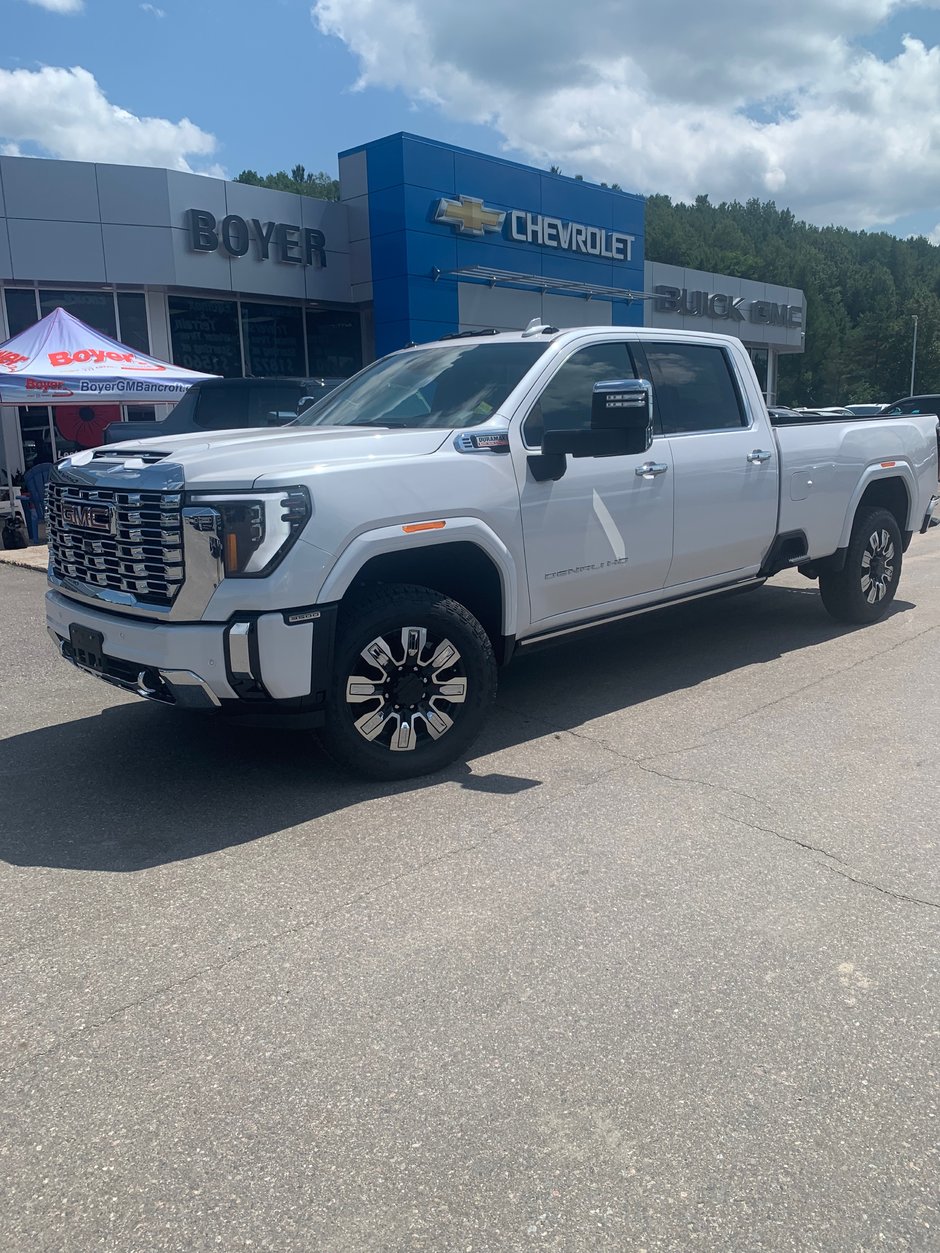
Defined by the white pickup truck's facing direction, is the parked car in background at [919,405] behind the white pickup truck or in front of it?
behind

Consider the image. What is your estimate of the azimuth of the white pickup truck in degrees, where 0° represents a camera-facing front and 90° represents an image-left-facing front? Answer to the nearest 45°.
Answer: approximately 45°

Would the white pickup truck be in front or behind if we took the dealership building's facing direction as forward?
in front

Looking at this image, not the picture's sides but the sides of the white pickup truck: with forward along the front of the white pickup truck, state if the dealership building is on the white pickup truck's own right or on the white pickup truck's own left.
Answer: on the white pickup truck's own right

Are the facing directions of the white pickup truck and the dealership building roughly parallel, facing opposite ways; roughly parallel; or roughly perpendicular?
roughly perpendicular

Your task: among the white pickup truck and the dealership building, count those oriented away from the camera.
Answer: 0

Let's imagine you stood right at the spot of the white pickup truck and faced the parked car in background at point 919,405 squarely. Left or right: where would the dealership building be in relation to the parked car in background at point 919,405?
left

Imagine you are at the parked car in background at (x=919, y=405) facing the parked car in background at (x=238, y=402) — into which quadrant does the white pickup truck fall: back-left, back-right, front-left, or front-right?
front-left

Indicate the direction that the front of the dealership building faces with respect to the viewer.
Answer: facing the viewer and to the right of the viewer

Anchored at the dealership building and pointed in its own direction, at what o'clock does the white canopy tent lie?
The white canopy tent is roughly at 2 o'clock from the dealership building.
